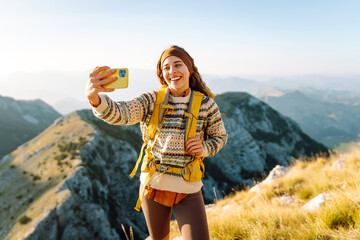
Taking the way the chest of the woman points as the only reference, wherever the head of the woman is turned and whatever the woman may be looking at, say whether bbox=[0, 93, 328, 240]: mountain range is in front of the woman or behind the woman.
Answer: behind

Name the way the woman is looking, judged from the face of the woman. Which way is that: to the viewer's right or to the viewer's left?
to the viewer's left

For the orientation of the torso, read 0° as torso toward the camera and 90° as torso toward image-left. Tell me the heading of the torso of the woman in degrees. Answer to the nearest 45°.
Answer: approximately 0°
